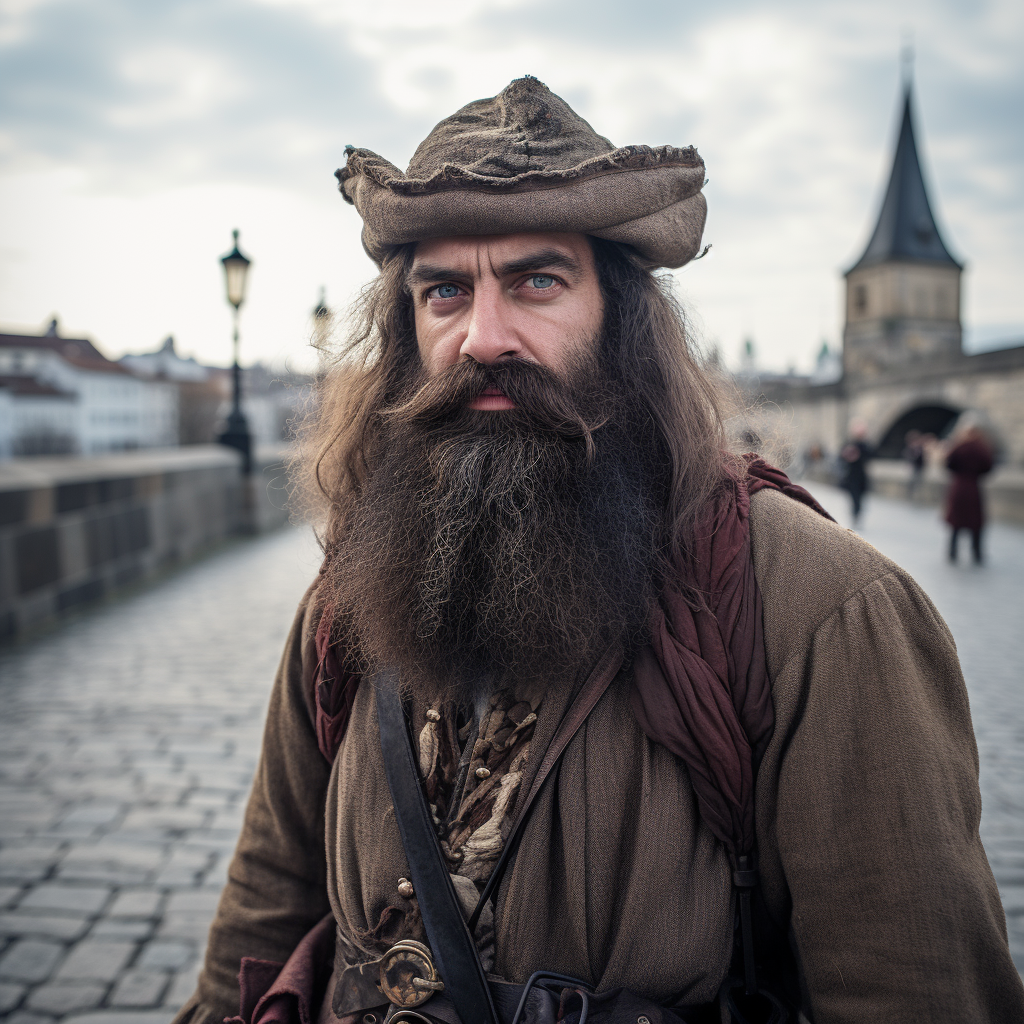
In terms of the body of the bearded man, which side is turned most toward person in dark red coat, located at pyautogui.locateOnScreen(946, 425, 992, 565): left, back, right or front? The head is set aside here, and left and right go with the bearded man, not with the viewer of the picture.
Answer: back

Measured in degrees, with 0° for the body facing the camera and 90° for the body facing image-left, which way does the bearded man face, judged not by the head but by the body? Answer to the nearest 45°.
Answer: approximately 45°

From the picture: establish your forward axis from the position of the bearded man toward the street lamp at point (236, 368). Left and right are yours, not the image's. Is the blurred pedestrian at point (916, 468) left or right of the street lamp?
right

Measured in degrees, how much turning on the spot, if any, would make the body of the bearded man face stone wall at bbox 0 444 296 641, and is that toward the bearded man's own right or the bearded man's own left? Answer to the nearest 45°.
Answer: approximately 90° to the bearded man's own right

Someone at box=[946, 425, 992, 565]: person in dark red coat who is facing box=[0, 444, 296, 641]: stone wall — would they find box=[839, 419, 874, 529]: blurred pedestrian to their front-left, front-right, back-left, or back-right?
back-right
